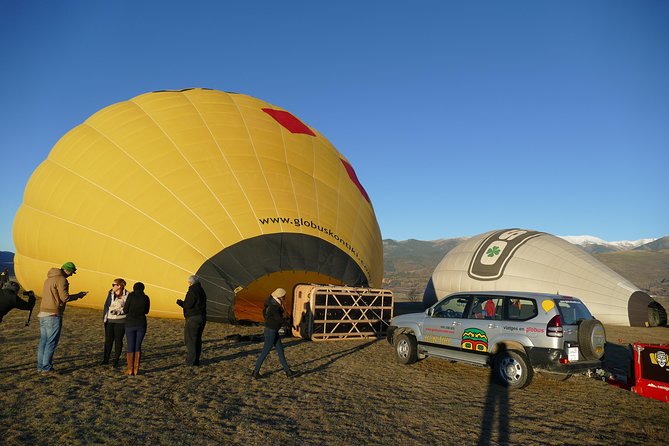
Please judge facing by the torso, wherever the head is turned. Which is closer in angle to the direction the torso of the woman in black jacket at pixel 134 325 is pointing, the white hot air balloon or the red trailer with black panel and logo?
the white hot air balloon

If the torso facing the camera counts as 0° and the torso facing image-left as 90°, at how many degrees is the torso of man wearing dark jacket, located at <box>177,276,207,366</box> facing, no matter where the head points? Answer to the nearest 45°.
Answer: approximately 135°

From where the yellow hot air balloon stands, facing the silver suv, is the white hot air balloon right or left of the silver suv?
left

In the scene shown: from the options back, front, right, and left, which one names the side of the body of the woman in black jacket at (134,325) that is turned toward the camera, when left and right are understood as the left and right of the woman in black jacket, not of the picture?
back

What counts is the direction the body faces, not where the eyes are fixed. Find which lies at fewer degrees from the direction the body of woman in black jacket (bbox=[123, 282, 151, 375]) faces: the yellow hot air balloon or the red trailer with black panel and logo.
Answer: the yellow hot air balloon

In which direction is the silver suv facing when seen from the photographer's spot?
facing away from the viewer and to the left of the viewer

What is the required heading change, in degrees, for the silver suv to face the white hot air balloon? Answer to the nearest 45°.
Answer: approximately 45° to its right

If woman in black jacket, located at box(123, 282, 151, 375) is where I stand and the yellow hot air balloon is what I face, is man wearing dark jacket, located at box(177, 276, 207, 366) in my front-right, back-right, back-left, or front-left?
front-right

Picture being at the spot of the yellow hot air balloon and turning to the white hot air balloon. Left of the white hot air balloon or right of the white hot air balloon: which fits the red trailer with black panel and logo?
right
